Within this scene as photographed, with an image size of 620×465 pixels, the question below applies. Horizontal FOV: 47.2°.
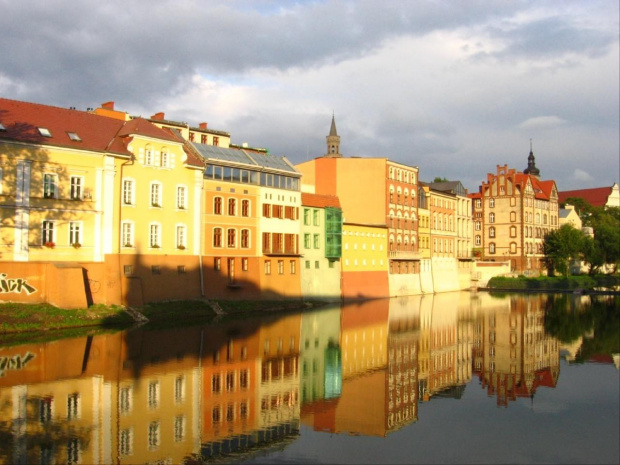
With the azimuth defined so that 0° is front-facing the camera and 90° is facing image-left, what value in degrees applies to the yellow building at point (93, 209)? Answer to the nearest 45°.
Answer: approximately 315°
